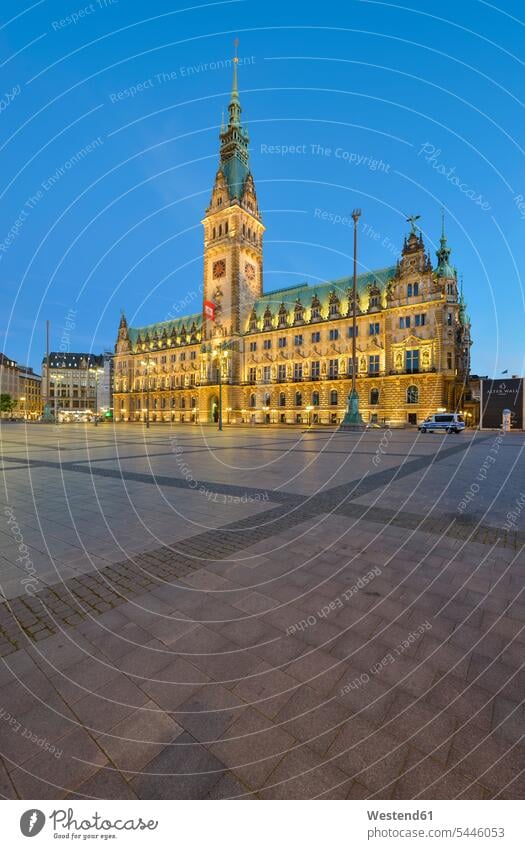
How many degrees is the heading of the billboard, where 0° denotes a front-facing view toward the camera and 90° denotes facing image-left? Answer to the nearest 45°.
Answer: approximately 0°

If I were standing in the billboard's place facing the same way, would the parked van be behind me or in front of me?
in front
